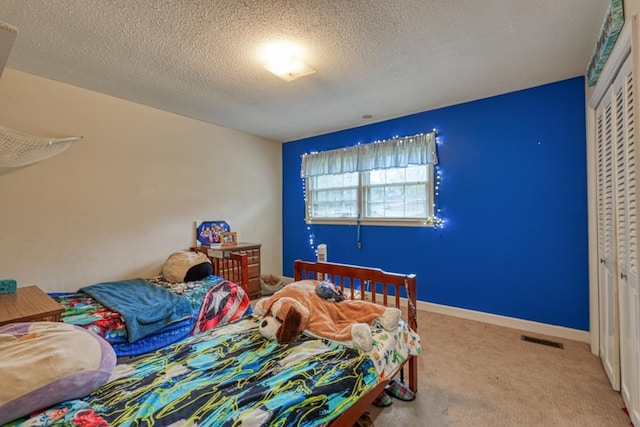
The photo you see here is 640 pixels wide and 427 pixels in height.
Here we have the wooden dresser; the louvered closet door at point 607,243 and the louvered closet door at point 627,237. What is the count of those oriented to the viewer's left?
2

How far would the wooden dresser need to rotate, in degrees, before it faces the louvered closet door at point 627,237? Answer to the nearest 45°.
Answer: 0° — it already faces it

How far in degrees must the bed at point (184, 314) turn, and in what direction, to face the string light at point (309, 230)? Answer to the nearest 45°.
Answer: approximately 180°

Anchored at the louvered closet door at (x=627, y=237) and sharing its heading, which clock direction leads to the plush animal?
The plush animal is roughly at 11 o'clock from the louvered closet door.

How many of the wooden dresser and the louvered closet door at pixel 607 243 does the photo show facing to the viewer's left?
1

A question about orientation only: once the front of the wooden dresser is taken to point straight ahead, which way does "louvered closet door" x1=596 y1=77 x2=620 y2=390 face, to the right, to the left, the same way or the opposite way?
the opposite way

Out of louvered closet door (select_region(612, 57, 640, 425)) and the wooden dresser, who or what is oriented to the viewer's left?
the louvered closet door

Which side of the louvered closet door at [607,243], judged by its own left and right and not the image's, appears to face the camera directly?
left

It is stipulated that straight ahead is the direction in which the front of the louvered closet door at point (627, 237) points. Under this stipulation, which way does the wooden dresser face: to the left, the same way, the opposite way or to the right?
the opposite way

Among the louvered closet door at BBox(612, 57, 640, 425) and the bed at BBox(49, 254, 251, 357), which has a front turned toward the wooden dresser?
the louvered closet door

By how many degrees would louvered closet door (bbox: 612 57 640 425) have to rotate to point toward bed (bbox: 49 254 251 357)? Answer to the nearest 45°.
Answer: approximately 45° to its left

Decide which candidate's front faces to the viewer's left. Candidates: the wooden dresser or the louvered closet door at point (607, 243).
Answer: the louvered closet door
